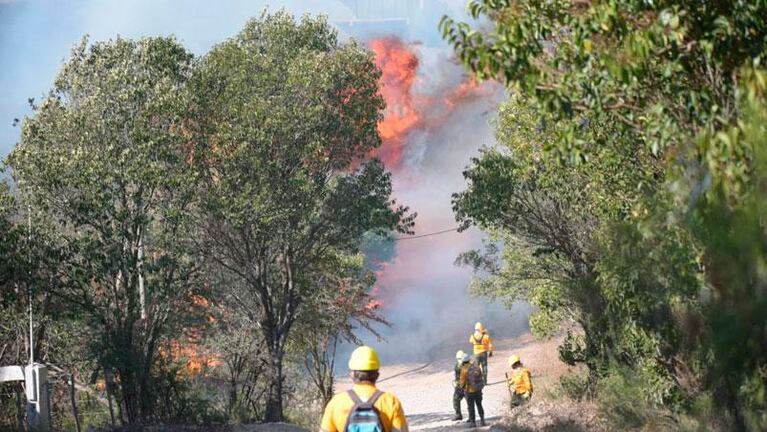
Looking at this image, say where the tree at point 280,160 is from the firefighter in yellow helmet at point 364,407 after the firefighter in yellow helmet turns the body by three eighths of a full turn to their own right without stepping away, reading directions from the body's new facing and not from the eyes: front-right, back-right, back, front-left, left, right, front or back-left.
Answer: back-left

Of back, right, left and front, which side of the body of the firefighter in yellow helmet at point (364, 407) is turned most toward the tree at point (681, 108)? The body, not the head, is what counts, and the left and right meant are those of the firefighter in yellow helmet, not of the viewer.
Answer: right

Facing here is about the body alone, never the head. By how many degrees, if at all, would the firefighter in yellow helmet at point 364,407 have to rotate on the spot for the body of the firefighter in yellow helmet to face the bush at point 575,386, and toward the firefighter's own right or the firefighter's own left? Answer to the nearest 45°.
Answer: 0° — they already face it

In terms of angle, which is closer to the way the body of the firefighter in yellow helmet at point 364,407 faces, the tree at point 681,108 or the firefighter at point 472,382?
the firefighter

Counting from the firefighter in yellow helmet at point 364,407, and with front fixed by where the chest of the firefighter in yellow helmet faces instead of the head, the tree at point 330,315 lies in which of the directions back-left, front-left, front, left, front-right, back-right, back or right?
front

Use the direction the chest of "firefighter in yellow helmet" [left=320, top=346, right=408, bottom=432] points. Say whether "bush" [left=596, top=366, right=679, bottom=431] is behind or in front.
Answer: in front

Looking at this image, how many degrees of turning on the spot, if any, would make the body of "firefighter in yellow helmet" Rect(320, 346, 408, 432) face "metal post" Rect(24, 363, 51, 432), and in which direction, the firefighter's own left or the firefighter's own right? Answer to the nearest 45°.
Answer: approximately 45° to the firefighter's own left

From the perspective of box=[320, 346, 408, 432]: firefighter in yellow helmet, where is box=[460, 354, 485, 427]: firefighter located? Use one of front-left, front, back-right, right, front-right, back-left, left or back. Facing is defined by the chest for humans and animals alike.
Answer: front

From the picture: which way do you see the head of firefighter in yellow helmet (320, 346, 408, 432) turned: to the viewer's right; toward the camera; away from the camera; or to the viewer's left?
away from the camera

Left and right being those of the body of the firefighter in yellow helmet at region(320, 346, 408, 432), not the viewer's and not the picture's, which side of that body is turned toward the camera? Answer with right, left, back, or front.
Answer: back

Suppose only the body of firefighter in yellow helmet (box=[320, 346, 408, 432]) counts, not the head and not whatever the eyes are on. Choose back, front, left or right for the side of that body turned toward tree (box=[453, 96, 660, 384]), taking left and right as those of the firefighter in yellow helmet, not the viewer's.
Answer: front
